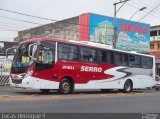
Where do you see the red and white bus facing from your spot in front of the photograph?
facing the viewer and to the left of the viewer
